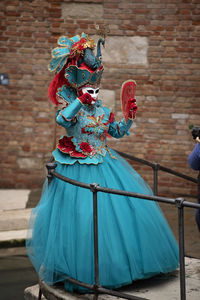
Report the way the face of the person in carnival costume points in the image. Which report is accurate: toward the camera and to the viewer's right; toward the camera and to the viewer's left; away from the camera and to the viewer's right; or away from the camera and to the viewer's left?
toward the camera and to the viewer's right

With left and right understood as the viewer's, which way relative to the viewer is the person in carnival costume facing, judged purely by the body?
facing the viewer and to the right of the viewer

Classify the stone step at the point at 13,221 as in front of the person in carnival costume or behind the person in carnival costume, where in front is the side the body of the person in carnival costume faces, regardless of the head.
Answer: behind
